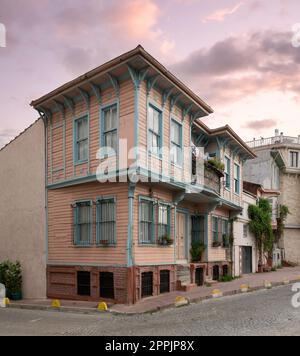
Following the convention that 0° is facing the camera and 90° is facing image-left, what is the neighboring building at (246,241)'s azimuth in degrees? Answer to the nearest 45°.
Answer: approximately 315°

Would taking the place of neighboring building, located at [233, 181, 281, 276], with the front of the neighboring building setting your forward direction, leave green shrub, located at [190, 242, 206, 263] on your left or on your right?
on your right

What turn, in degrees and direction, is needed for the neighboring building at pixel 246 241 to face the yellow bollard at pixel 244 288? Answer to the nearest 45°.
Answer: approximately 45° to its right

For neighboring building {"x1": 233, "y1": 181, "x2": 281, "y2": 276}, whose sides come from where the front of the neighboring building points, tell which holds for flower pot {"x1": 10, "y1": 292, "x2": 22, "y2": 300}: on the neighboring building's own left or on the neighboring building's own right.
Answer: on the neighboring building's own right

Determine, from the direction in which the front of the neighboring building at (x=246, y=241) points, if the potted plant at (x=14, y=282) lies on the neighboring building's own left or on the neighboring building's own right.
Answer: on the neighboring building's own right

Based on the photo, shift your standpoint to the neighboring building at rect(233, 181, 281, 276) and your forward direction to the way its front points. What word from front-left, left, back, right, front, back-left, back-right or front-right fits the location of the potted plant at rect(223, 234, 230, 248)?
front-right

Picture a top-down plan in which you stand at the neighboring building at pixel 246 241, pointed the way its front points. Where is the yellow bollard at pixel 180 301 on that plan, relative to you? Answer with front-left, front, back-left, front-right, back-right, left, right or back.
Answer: front-right
